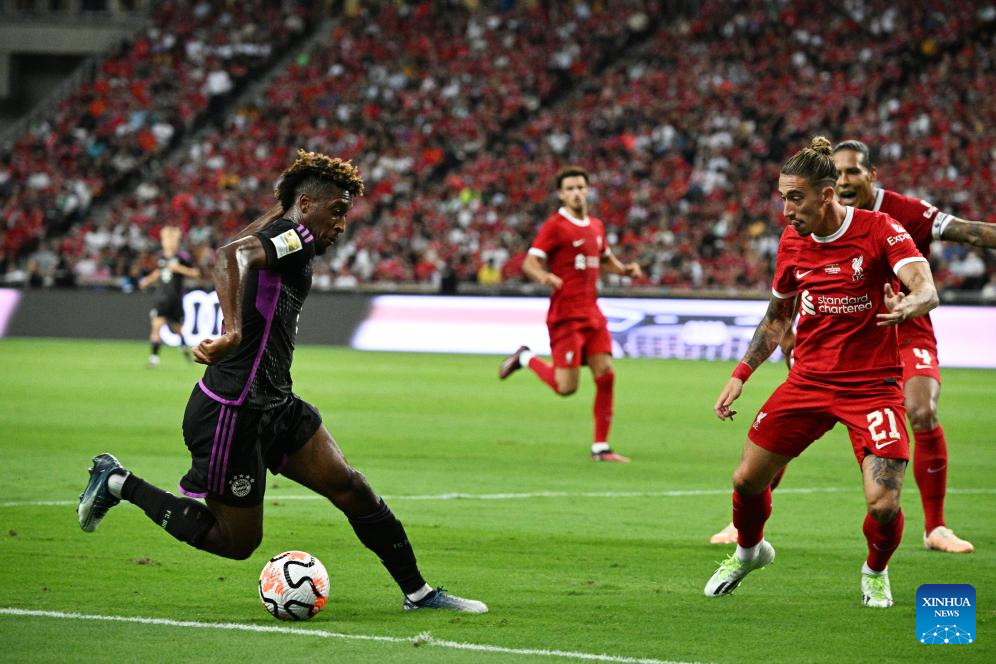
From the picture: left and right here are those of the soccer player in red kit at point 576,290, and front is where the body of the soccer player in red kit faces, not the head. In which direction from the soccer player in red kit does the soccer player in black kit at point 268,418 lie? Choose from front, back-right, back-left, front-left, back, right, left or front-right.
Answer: front-right

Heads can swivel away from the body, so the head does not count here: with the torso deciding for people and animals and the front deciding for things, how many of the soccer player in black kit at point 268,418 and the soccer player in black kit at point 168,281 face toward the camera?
1

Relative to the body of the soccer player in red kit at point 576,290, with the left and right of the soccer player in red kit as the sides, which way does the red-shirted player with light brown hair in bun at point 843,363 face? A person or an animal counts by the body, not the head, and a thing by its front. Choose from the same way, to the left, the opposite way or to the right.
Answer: to the right

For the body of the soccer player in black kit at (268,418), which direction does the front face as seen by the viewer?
to the viewer's right

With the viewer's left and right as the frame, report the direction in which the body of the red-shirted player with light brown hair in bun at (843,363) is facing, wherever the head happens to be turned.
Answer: facing the viewer and to the left of the viewer

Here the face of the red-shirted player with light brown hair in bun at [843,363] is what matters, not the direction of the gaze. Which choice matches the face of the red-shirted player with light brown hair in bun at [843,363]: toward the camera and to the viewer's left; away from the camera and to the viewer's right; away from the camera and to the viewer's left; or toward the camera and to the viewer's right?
toward the camera and to the viewer's left

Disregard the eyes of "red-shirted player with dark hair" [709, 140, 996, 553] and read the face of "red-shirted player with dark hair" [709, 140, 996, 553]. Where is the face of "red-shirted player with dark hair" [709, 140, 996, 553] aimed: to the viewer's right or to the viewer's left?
to the viewer's left

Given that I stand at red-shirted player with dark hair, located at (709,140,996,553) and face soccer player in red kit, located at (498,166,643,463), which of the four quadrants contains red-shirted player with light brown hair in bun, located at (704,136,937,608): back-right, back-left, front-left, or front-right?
back-left

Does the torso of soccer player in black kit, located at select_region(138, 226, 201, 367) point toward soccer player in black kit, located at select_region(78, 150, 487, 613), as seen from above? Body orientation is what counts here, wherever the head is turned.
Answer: yes

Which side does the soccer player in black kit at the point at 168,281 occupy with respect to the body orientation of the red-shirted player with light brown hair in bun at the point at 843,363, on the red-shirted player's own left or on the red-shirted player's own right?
on the red-shirted player's own right

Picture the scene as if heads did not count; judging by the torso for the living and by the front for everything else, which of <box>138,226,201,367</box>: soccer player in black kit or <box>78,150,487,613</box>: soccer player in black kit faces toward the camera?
<box>138,226,201,367</box>: soccer player in black kit

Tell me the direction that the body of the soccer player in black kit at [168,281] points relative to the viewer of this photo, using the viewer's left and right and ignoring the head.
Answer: facing the viewer

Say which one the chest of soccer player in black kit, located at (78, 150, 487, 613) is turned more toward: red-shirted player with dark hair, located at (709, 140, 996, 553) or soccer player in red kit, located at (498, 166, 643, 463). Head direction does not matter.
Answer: the red-shirted player with dark hair

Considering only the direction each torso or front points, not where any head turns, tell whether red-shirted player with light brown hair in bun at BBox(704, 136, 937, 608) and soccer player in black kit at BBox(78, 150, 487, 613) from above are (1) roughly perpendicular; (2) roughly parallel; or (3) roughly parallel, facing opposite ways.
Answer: roughly perpendicular

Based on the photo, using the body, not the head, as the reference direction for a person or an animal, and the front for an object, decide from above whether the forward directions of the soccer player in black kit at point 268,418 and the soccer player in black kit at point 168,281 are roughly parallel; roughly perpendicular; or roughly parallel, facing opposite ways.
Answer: roughly perpendicular

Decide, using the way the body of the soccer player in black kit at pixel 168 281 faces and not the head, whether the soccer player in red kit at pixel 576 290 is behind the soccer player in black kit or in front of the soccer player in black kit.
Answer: in front
